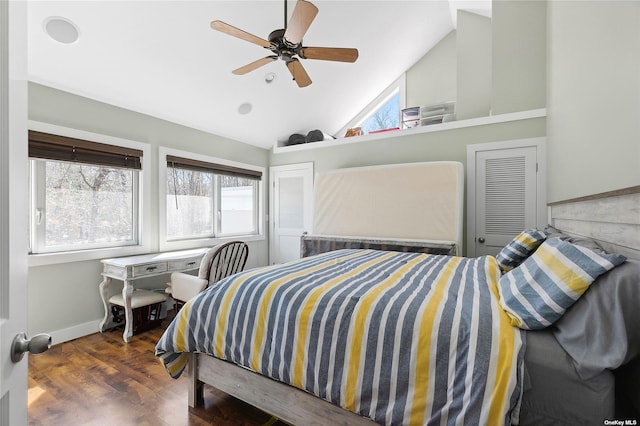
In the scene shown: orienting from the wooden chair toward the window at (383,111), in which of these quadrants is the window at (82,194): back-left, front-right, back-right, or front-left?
back-left

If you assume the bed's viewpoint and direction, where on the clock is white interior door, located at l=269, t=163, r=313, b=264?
The white interior door is roughly at 2 o'clock from the bed.

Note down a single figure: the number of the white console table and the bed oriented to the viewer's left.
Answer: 1

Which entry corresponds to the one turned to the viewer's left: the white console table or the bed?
the bed

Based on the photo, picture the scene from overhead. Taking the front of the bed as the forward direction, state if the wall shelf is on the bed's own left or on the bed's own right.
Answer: on the bed's own right

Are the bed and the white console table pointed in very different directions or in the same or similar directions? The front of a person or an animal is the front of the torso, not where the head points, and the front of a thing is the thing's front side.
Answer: very different directions

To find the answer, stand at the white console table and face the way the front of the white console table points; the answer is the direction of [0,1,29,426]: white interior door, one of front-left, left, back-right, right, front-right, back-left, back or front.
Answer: front-right

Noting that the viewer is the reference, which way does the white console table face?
facing the viewer and to the right of the viewer

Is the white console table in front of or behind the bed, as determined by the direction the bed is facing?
in front

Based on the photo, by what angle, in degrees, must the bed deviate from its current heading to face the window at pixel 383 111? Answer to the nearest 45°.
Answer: approximately 90° to its right

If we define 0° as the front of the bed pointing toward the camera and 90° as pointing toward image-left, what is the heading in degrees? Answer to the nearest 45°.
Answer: approximately 90°

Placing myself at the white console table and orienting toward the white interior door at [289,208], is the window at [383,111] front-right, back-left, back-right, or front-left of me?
front-right

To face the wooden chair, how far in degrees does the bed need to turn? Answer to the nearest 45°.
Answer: approximately 45° to its right

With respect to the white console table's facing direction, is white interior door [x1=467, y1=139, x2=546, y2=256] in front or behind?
in front

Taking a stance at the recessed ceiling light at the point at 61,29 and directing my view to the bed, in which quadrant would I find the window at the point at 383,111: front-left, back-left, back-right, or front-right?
front-left
